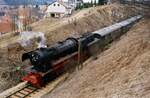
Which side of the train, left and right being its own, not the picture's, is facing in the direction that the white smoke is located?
front

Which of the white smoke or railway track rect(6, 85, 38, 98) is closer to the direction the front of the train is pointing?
the railway track

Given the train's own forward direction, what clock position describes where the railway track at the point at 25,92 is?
The railway track is roughly at 12 o'clock from the train.

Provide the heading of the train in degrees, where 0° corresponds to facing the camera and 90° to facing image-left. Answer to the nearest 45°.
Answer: approximately 45°

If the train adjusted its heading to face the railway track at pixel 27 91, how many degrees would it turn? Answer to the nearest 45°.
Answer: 0° — it already faces it

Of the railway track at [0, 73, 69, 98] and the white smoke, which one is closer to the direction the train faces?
the railway track
